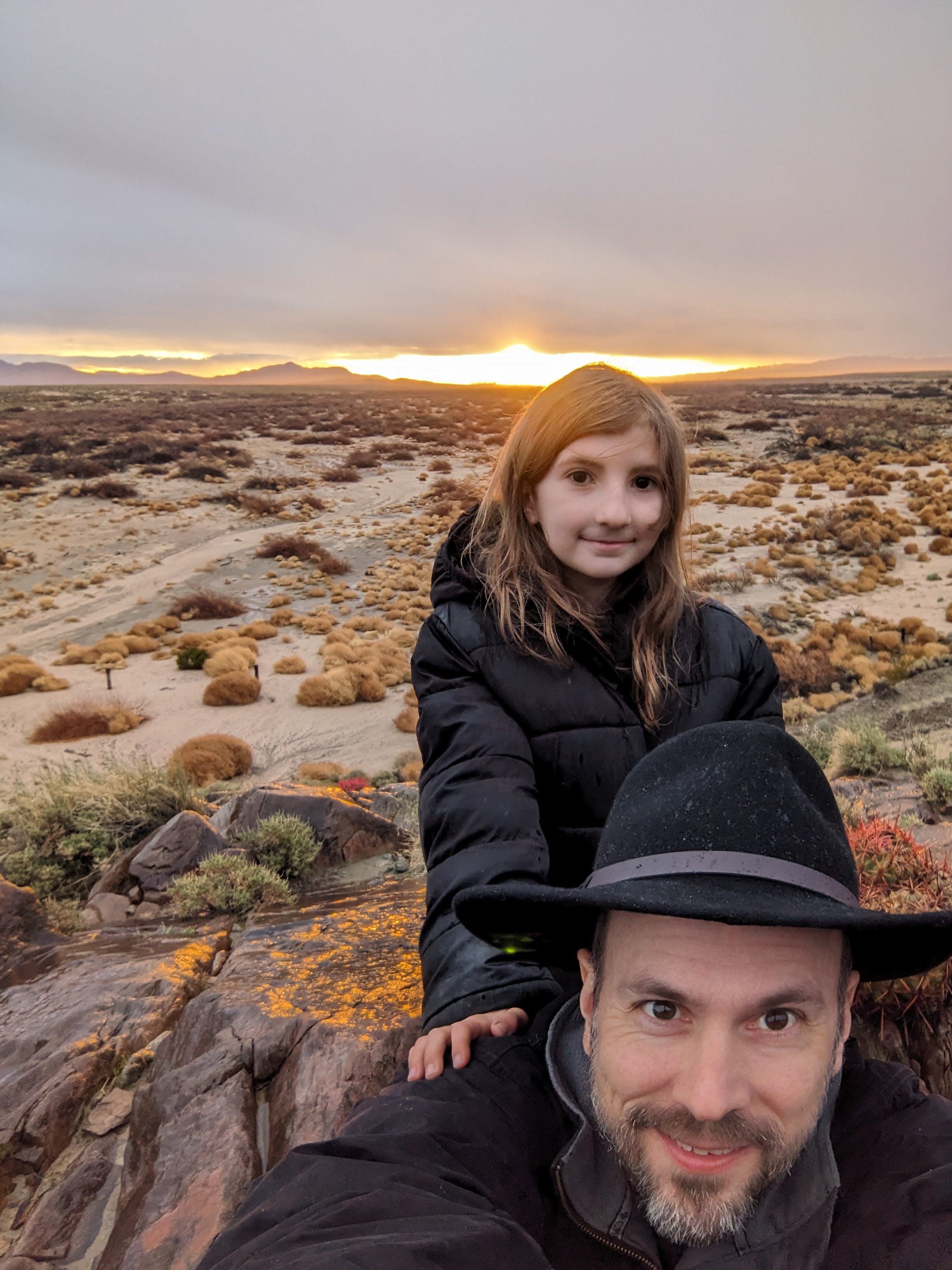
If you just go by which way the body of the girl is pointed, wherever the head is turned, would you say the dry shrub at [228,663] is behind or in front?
behind

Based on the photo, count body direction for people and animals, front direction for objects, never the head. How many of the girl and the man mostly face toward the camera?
2

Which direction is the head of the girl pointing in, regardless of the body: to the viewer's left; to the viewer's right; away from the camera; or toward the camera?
toward the camera

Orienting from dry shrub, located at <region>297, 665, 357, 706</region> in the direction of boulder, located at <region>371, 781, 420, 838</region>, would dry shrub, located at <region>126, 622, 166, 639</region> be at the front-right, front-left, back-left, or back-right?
back-right

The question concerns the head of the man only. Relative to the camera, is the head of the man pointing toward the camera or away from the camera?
toward the camera

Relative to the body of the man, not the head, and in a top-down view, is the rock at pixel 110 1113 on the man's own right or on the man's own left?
on the man's own right

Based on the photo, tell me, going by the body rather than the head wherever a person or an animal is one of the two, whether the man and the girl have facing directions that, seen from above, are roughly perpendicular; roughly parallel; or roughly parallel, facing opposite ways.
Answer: roughly parallel

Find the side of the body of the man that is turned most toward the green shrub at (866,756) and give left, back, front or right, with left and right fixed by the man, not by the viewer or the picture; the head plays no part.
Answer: back

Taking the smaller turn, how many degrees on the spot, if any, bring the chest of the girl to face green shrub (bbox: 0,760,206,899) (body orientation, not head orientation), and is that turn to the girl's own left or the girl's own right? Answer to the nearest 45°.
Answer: approximately 135° to the girl's own right

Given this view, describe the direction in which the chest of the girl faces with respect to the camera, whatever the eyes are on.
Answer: toward the camera

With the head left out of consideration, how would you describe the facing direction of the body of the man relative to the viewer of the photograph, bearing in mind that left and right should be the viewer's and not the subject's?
facing the viewer

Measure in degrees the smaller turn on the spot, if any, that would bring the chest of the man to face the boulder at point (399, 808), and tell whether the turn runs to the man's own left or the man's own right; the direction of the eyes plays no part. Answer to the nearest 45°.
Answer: approximately 180°
